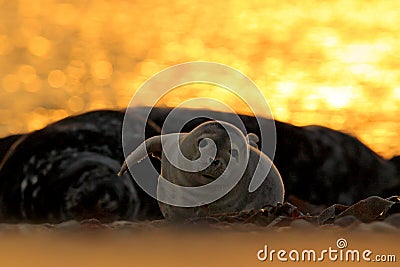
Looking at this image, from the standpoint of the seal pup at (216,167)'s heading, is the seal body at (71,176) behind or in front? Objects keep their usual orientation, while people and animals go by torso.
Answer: behind

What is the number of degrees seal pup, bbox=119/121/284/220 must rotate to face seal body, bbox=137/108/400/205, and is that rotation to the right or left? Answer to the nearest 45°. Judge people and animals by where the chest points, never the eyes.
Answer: approximately 180°

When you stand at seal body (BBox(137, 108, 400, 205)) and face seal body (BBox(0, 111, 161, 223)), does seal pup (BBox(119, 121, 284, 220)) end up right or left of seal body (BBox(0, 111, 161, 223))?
left

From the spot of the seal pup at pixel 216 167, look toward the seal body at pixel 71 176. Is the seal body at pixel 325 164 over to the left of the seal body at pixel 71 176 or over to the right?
right

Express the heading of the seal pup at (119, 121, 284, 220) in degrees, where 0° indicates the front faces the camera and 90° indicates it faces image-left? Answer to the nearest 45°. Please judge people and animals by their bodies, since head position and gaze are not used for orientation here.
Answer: approximately 0°
